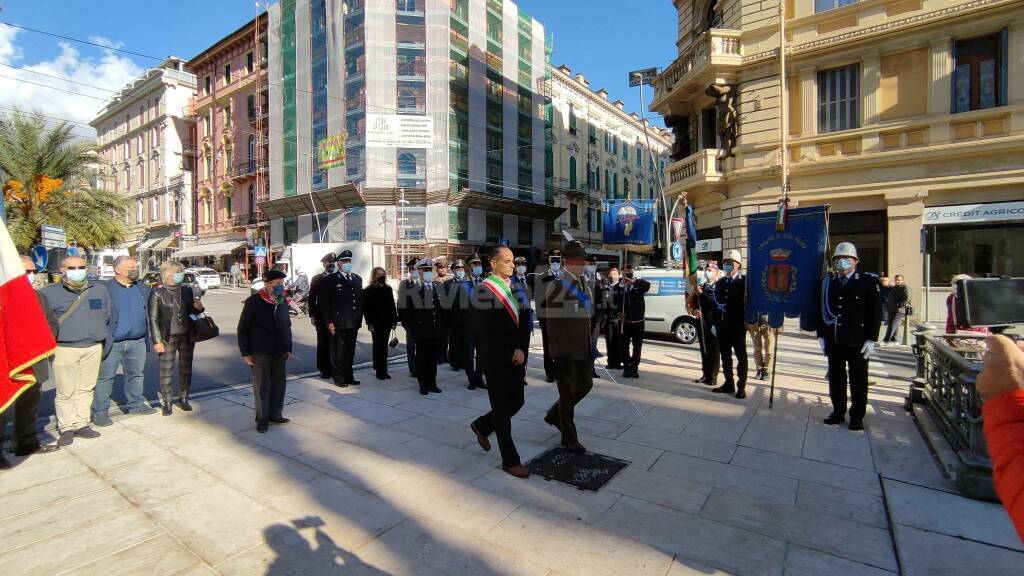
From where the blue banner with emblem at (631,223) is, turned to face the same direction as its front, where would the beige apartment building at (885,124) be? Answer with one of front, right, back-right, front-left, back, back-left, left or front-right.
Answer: front-left

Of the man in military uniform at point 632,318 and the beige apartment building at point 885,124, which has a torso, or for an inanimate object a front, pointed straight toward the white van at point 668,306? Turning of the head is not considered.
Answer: the beige apartment building

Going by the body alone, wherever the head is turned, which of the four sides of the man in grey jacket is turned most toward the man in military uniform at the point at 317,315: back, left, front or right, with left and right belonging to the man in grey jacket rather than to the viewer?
left

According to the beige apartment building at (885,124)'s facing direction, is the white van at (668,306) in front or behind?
in front

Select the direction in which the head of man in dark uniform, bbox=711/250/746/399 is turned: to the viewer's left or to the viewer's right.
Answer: to the viewer's left

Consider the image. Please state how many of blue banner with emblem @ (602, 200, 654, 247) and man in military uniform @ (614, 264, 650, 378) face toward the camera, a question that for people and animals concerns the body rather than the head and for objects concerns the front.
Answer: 2

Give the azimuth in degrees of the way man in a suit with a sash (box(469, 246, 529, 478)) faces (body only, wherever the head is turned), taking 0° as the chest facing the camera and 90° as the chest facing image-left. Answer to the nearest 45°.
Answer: approximately 315°

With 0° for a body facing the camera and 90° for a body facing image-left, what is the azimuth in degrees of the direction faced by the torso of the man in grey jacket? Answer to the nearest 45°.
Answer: approximately 0°

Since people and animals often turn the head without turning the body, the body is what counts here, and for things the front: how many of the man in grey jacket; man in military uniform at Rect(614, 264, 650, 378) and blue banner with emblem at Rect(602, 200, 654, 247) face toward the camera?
3

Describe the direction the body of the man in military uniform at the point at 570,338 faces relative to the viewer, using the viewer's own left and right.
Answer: facing the viewer and to the right of the viewer

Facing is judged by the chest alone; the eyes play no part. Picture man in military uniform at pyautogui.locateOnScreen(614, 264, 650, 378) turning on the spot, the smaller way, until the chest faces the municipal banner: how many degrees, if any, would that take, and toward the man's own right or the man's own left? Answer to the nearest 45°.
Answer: approximately 45° to the man's own left

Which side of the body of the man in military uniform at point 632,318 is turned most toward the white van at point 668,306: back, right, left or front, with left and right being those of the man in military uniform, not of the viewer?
back
